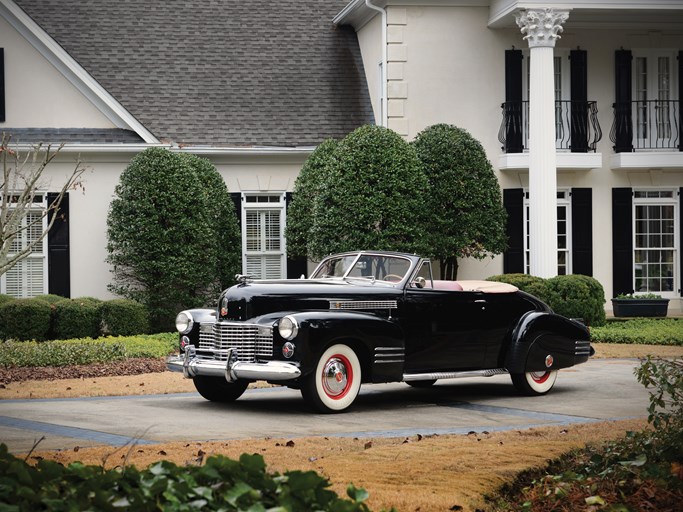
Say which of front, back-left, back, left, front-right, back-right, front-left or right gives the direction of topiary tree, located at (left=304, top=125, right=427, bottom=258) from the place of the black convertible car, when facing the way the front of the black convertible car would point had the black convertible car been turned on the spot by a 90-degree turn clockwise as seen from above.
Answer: front-right

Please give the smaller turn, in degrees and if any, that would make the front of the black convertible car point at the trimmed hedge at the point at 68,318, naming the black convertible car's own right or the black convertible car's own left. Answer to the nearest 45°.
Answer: approximately 90° to the black convertible car's own right

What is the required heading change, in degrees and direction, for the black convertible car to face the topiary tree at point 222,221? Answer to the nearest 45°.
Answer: approximately 135° to its right

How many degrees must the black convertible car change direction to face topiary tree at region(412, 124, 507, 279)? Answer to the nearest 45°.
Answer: approximately 135° to its right

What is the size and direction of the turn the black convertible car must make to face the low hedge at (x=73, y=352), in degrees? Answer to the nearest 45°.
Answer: approximately 90° to its right

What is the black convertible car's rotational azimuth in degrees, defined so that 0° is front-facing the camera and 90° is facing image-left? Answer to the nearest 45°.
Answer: approximately 45°

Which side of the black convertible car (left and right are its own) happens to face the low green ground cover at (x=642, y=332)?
back

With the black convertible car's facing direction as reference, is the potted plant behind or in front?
behind

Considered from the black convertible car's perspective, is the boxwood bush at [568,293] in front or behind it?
behind

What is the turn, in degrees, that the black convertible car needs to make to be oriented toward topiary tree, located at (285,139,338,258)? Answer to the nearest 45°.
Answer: approximately 135° to its right
